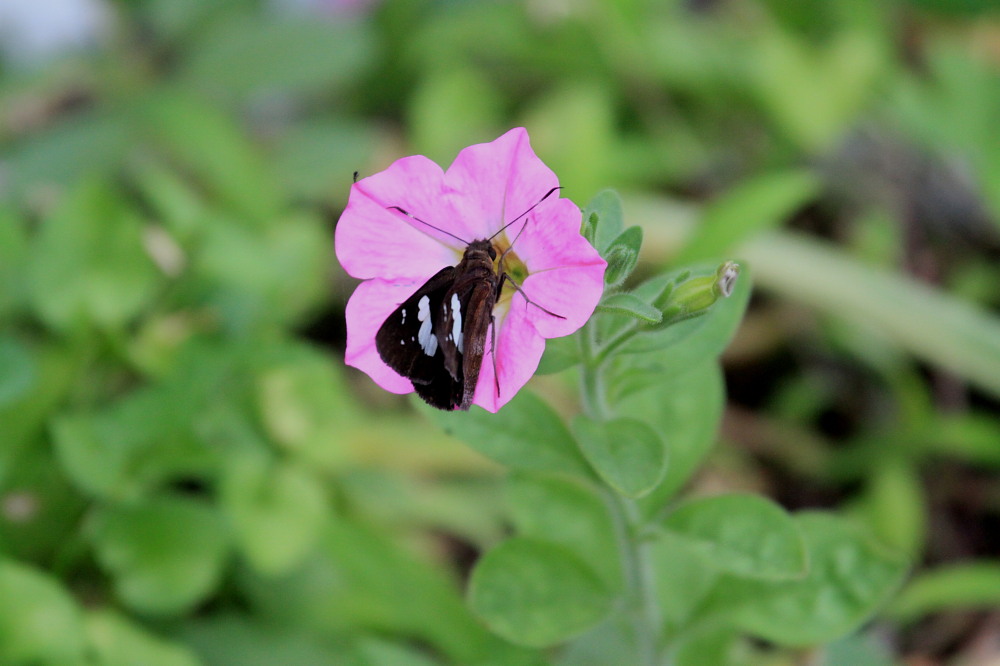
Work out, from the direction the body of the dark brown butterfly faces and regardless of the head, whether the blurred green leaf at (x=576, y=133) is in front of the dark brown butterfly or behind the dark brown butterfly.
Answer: in front

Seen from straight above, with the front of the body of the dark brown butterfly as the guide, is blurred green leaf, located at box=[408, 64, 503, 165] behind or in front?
in front

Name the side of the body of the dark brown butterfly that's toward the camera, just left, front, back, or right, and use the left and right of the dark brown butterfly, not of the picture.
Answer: back

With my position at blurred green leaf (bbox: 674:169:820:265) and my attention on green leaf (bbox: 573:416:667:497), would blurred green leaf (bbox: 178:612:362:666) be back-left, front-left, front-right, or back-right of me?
front-right
